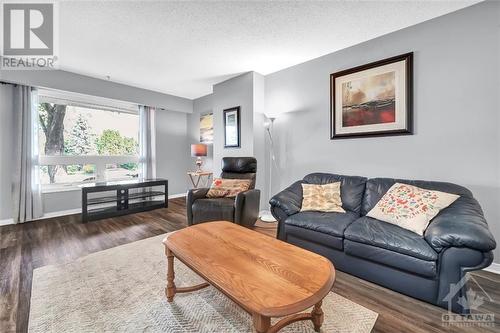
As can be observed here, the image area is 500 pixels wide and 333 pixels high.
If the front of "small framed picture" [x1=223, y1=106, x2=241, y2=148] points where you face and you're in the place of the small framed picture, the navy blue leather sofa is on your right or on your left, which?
on your left

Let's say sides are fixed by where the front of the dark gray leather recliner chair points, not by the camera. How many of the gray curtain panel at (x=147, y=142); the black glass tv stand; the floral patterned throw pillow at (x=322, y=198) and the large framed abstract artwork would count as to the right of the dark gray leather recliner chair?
2

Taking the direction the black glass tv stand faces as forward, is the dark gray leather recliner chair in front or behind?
in front

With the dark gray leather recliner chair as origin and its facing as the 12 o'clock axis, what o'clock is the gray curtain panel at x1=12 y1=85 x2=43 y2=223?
The gray curtain panel is roughly at 2 o'clock from the dark gray leather recliner chair.

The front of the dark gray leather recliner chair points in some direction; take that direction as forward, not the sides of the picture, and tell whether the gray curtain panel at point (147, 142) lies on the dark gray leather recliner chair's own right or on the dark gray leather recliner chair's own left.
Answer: on the dark gray leather recliner chair's own right

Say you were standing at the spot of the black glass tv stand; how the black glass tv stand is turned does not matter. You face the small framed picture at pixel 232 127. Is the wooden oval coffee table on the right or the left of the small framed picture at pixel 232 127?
right

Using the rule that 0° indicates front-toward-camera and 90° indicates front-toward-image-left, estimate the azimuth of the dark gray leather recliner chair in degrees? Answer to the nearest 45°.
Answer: approximately 45°

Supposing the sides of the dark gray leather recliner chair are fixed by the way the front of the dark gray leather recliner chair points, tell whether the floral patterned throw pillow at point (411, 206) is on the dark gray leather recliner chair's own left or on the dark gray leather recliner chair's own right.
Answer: on the dark gray leather recliner chair's own left
